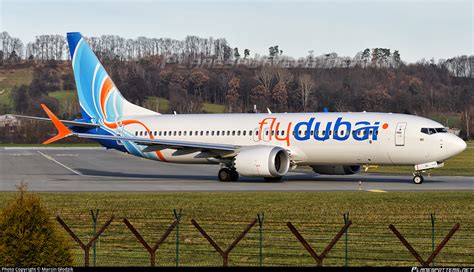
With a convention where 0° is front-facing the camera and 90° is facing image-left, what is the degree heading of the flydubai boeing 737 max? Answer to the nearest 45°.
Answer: approximately 315°
